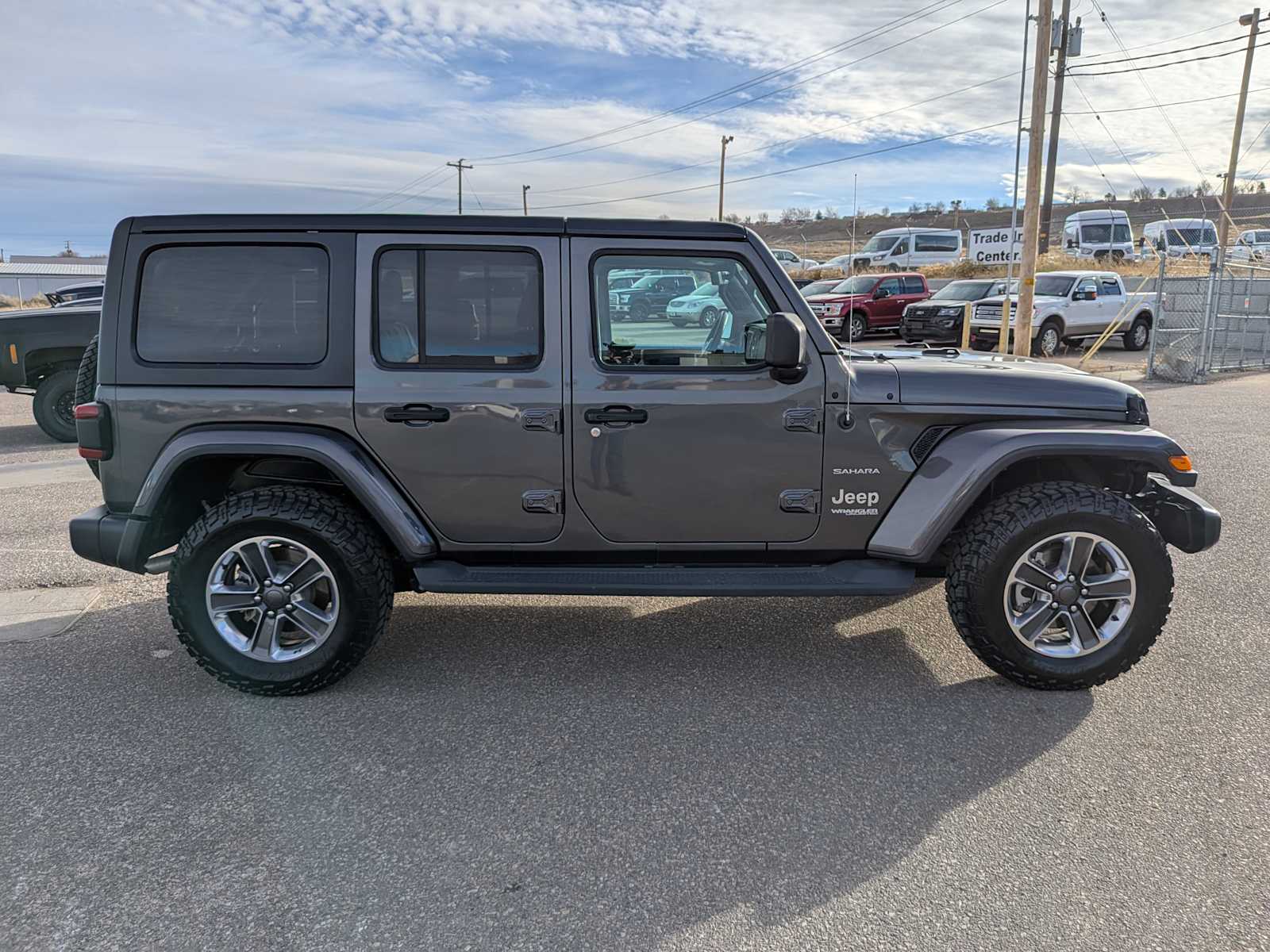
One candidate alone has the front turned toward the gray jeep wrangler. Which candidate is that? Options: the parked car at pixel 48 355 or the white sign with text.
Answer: the white sign with text

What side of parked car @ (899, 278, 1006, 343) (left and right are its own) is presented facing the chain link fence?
left

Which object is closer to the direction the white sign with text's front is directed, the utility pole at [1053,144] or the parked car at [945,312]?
the parked car

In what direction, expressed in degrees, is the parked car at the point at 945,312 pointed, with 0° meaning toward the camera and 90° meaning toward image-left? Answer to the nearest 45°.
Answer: approximately 45°

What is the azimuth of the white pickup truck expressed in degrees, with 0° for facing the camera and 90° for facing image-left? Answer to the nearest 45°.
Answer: approximately 45°

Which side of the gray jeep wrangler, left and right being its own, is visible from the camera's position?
right

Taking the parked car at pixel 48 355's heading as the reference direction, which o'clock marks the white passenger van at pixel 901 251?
The white passenger van is roughly at 5 o'clock from the parked car.

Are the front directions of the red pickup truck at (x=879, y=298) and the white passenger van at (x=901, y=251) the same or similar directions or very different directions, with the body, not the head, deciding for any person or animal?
same or similar directions

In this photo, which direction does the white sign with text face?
toward the camera

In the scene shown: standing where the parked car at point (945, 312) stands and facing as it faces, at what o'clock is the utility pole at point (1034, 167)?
The utility pole is roughly at 10 o'clock from the parked car.

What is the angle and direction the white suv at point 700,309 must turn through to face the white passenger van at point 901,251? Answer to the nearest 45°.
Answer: approximately 135° to its right

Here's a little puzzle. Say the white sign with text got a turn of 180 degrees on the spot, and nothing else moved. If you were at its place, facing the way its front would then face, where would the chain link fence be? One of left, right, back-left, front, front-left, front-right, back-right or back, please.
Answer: back-right

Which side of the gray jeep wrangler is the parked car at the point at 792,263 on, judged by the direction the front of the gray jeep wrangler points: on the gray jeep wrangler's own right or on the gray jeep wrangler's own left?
on the gray jeep wrangler's own left

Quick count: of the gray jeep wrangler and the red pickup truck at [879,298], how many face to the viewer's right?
1
